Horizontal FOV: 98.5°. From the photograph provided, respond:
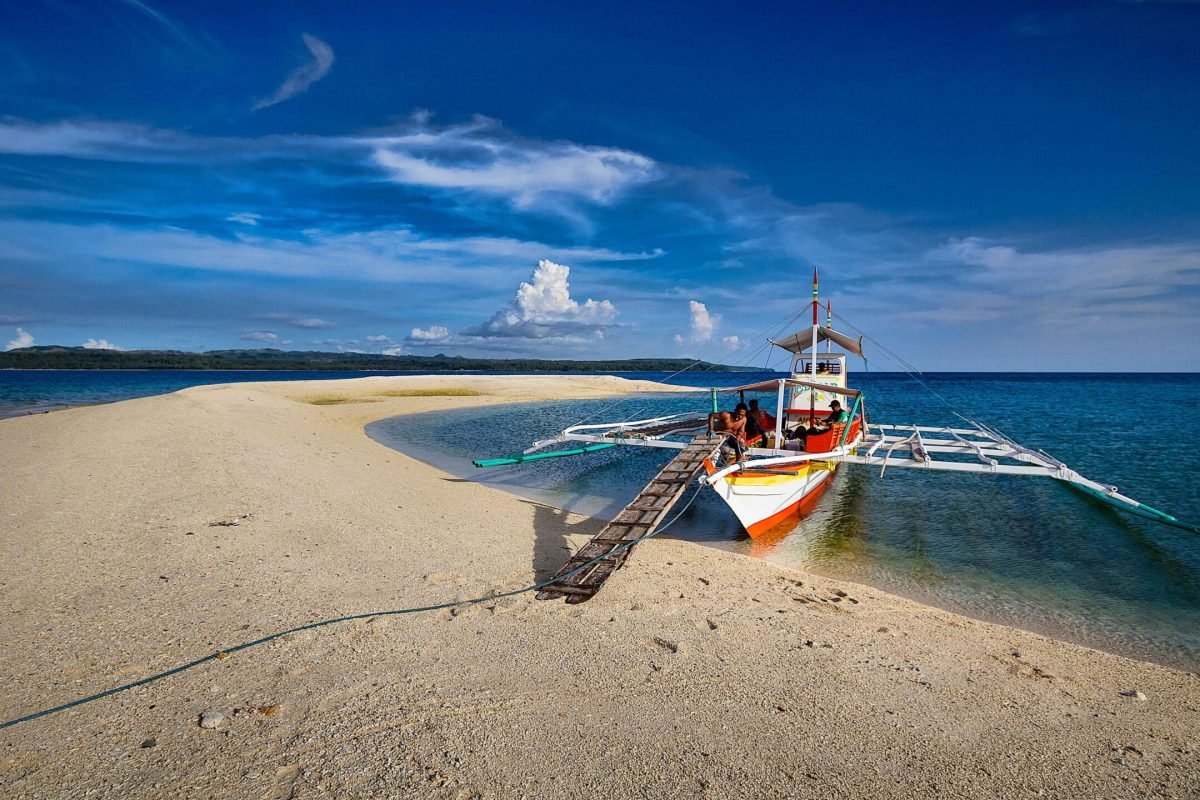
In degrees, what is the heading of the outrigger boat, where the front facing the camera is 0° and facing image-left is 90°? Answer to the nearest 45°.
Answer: approximately 45°

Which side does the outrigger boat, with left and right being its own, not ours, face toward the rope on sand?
front

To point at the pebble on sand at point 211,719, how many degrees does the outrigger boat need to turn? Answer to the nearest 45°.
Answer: approximately 45° to its left
